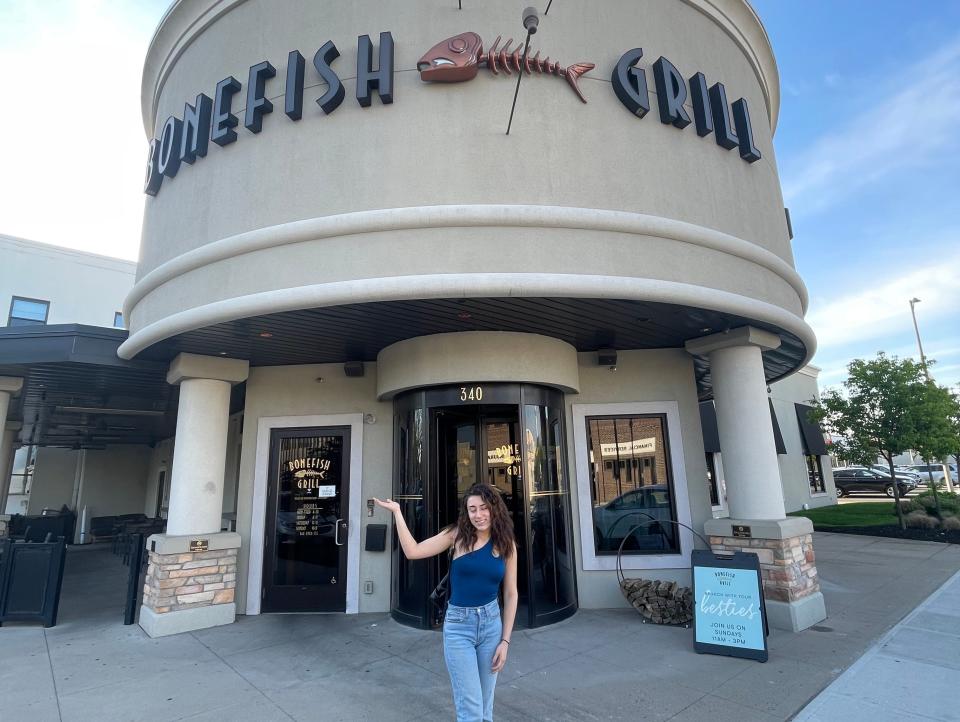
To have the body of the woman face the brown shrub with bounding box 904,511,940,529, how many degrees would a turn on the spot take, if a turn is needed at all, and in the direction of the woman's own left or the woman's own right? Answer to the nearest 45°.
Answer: approximately 135° to the woman's own left

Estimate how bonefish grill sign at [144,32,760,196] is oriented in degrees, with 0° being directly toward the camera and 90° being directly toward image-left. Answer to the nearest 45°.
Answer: approximately 0°

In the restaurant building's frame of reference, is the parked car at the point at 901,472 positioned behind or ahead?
behind

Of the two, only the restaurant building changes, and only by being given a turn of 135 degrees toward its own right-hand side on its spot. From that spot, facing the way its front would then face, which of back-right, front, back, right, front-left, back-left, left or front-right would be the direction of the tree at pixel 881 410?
right

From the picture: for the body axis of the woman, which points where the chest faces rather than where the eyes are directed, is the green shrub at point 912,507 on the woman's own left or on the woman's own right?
on the woman's own left

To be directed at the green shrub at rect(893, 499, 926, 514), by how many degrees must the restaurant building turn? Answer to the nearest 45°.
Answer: approximately 135° to its left
